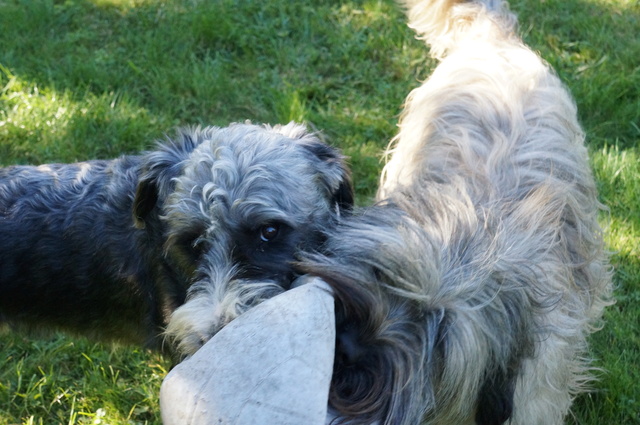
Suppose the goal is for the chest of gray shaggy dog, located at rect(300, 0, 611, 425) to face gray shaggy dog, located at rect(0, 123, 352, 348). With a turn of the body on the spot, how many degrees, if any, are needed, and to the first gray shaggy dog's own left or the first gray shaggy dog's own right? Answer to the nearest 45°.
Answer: approximately 90° to the first gray shaggy dog's own right

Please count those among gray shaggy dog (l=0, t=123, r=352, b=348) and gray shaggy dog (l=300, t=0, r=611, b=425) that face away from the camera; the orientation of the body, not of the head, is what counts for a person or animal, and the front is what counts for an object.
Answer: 0

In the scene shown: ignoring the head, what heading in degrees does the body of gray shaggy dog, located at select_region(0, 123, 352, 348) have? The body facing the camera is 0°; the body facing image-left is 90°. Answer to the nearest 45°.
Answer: approximately 315°

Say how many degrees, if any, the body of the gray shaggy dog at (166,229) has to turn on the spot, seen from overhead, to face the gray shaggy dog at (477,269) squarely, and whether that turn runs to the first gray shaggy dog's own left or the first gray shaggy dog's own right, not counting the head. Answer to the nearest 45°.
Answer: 0° — it already faces it

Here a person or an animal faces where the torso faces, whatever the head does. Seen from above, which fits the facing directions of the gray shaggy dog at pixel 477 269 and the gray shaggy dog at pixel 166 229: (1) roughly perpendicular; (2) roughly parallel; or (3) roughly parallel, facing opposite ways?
roughly perpendicular

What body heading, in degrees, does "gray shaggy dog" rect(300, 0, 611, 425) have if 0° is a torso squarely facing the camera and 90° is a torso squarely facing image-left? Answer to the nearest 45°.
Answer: approximately 0°
